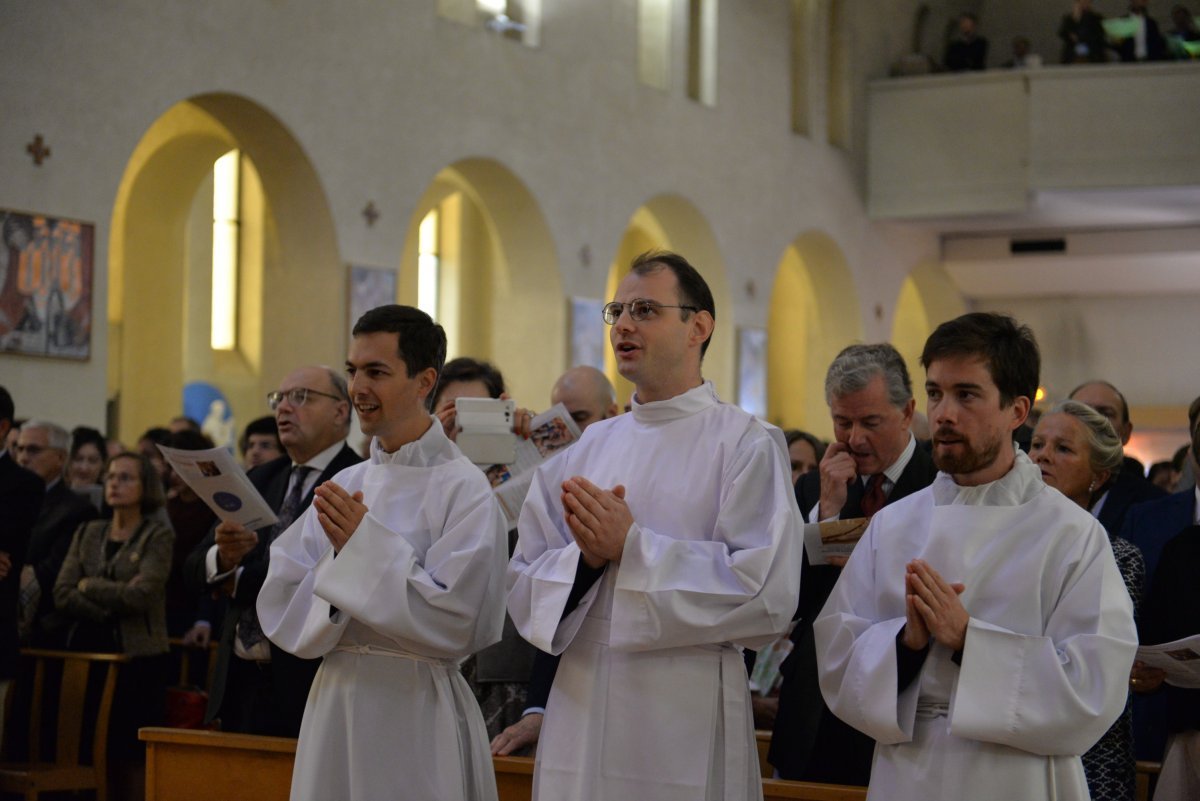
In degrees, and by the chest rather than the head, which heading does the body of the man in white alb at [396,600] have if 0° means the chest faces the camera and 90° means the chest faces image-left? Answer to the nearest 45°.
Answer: approximately 45°

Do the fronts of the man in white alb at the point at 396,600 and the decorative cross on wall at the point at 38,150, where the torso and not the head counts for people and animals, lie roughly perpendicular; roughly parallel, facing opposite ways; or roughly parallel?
roughly perpendicular

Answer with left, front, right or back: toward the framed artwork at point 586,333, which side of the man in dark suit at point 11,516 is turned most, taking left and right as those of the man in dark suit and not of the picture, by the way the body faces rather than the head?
back

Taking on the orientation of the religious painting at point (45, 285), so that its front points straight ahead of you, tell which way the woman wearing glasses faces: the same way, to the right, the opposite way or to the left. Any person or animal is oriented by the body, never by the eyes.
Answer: to the right

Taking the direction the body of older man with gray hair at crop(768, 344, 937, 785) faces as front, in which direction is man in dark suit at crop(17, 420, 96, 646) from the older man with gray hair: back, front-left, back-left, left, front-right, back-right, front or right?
right

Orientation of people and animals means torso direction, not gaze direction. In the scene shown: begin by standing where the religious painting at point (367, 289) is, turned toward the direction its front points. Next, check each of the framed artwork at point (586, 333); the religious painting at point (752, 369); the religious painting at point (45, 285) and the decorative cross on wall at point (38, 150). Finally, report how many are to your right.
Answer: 2

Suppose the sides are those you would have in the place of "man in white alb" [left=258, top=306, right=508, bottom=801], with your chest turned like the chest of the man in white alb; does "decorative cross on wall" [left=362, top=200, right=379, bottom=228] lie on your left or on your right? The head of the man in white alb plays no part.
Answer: on your right

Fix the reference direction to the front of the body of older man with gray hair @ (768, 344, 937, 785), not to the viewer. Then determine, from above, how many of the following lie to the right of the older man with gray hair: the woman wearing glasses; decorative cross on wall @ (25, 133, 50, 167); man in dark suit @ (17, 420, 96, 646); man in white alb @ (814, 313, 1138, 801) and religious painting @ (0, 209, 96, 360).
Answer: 4

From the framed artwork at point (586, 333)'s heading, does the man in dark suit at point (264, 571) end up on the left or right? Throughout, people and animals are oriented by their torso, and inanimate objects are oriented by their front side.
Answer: on its right

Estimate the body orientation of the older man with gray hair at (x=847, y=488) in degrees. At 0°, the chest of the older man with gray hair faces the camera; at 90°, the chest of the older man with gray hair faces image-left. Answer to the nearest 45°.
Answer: approximately 45°

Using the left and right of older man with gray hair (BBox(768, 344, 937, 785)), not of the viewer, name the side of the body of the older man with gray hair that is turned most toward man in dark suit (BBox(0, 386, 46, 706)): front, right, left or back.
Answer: right

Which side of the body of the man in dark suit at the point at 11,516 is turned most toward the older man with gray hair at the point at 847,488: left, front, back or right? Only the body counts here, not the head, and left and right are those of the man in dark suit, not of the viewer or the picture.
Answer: left
